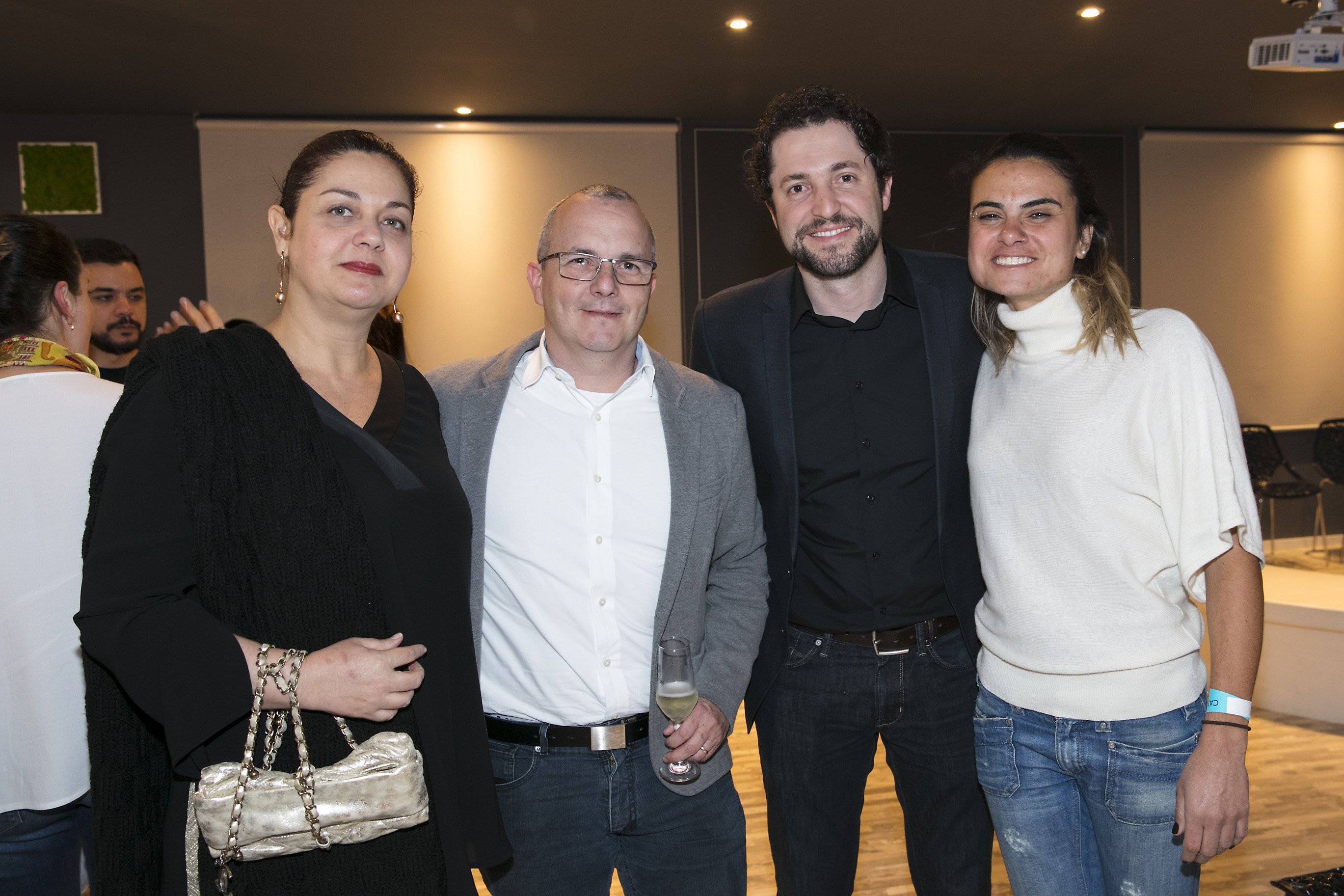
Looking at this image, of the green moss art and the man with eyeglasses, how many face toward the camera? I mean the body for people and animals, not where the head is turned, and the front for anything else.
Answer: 2

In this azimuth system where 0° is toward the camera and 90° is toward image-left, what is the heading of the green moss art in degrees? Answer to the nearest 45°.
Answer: approximately 0°

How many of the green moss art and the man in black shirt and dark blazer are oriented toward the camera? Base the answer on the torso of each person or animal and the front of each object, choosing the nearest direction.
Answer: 2

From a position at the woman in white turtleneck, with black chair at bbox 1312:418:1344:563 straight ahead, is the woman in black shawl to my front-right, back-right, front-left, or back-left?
back-left

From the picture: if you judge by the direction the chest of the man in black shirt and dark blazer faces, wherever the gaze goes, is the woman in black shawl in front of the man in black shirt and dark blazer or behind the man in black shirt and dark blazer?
in front

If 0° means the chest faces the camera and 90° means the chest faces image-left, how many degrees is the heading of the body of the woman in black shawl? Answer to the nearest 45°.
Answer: approximately 315°

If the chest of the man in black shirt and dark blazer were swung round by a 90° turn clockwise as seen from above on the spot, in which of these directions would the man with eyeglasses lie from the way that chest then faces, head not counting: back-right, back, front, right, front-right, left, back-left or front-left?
front-left

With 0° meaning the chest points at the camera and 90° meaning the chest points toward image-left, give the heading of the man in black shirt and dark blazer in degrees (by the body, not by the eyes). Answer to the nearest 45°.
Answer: approximately 0°

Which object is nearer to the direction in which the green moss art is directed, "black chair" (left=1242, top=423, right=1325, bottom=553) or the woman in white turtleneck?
the woman in white turtleneck

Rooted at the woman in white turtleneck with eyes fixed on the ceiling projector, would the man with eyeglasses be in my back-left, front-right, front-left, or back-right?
back-left
